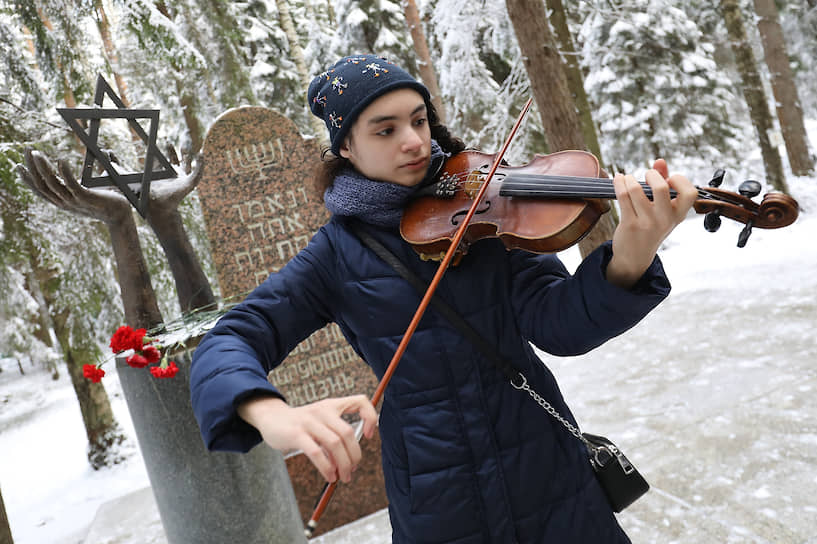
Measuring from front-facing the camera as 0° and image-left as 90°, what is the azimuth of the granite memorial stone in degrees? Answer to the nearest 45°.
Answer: approximately 0°

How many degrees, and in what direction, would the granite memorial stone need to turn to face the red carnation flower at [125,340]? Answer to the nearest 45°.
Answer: approximately 45° to its right

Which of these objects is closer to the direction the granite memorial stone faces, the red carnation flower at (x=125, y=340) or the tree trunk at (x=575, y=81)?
the red carnation flower

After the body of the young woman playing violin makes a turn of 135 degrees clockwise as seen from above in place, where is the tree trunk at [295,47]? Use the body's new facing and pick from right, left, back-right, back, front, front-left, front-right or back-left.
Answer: front-right

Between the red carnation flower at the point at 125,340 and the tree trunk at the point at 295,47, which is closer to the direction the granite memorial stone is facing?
the red carnation flower

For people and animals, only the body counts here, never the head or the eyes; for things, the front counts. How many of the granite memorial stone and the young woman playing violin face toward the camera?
2

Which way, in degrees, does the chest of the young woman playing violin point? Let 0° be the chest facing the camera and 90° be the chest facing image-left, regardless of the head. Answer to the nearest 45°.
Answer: approximately 0°

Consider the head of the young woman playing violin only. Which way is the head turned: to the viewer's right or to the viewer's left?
to the viewer's right
